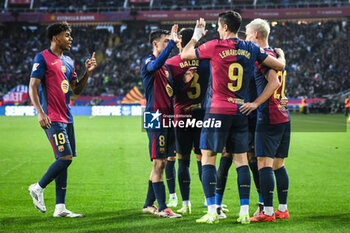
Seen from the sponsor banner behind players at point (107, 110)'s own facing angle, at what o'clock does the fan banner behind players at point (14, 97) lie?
the fan banner behind players at point (14, 97) is roughly at 4 o'clock from the sponsor banner behind players at point (107, 110).

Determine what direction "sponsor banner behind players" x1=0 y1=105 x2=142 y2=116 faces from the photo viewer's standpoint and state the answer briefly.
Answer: facing the viewer
